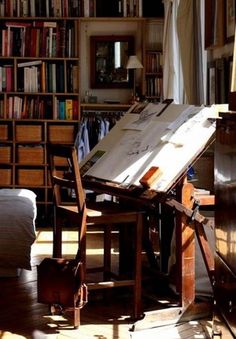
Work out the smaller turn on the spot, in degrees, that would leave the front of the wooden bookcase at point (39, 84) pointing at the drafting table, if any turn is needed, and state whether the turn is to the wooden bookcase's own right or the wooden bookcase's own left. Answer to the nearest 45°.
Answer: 0° — it already faces it

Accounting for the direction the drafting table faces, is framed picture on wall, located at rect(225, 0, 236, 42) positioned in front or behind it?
behind

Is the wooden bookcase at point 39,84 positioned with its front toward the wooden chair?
yes

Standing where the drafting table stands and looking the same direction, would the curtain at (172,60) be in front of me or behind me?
behind

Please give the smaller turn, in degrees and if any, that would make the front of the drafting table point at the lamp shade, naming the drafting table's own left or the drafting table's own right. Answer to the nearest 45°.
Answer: approximately 135° to the drafting table's own right
